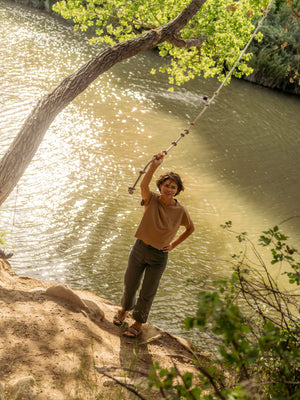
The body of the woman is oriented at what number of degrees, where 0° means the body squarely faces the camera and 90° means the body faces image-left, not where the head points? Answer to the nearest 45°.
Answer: approximately 0°
